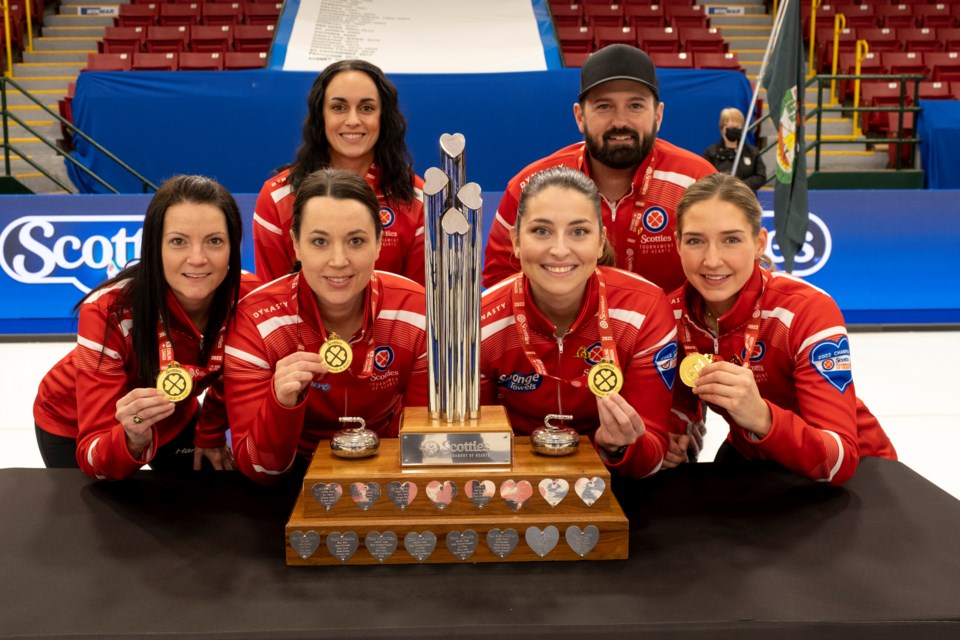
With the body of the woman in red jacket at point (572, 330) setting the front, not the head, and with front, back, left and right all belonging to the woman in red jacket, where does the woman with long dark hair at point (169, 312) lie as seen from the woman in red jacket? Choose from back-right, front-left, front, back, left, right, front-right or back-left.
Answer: right

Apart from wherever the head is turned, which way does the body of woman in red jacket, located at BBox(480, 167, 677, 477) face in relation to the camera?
toward the camera

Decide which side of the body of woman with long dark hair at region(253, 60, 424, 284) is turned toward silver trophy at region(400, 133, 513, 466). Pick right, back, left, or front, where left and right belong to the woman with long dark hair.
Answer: front

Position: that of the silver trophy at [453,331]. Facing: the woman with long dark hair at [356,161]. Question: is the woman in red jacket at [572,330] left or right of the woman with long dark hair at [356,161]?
right

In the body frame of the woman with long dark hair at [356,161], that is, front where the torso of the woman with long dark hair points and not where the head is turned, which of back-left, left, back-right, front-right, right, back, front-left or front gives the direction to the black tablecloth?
front

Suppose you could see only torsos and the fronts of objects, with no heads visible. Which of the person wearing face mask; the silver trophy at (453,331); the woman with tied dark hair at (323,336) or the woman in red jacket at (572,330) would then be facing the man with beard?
the person wearing face mask

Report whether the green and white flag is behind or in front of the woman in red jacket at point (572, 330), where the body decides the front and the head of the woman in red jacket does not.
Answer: behind

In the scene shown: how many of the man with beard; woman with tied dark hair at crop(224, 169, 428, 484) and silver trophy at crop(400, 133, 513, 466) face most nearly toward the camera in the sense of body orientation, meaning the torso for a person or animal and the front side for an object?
3

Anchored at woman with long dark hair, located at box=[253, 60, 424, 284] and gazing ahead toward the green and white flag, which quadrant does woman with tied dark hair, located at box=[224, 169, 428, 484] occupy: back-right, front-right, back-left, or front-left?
back-right

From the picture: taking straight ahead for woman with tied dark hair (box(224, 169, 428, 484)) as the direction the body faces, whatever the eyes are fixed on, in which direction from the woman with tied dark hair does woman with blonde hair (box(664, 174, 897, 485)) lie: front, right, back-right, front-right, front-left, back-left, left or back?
left

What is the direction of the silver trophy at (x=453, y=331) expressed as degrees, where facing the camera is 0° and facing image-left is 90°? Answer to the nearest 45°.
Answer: approximately 0°

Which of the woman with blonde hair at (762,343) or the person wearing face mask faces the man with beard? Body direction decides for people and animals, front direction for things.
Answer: the person wearing face mask

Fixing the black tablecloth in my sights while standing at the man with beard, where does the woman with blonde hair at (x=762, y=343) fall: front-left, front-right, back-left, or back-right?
front-left

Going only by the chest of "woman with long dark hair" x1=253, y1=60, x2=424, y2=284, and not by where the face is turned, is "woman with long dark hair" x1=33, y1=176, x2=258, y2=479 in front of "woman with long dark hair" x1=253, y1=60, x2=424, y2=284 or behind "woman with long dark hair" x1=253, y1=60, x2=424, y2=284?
in front
